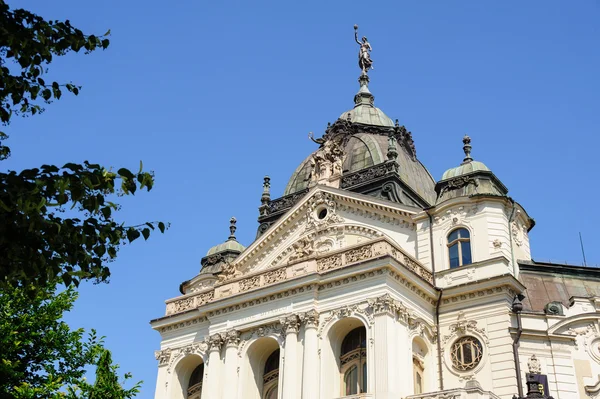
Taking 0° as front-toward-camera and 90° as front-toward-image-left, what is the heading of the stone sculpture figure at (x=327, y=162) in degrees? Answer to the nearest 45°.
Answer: approximately 45°

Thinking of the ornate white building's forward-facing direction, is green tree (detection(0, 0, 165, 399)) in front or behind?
in front

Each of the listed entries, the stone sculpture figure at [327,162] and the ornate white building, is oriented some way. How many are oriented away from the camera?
0

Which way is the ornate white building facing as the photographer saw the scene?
facing the viewer and to the left of the viewer

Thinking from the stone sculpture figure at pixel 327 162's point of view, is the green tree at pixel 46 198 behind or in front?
in front
